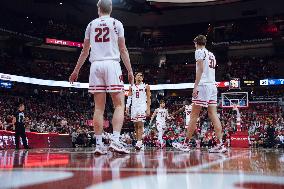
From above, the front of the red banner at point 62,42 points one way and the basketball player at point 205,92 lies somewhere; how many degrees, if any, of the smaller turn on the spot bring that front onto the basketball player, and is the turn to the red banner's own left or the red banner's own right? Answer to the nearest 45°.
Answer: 0° — it already faces them

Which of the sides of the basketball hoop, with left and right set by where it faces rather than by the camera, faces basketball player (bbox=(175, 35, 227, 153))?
front

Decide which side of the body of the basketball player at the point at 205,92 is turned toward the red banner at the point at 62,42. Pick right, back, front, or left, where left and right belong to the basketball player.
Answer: front

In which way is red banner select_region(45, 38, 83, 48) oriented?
toward the camera

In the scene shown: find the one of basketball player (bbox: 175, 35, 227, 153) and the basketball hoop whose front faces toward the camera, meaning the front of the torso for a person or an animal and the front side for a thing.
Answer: the basketball hoop

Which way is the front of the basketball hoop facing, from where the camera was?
facing the viewer

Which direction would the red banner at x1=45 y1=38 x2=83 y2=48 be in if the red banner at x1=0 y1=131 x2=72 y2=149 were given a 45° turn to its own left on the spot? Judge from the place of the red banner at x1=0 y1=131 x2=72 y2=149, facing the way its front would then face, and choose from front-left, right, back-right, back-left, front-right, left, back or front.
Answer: back-left

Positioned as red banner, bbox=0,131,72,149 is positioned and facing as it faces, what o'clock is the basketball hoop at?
The basketball hoop is roughly at 9 o'clock from the red banner.

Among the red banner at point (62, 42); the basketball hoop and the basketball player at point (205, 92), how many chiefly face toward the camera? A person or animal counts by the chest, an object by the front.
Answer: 2

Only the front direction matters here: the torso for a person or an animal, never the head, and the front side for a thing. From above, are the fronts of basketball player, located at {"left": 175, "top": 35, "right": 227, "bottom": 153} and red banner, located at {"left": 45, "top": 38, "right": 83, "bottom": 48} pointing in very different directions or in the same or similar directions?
very different directions

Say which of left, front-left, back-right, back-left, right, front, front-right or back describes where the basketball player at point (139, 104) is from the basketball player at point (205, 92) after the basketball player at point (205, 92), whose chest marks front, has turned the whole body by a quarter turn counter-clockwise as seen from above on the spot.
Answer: right

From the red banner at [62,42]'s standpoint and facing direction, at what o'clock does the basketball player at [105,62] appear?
The basketball player is roughly at 12 o'clock from the red banner.

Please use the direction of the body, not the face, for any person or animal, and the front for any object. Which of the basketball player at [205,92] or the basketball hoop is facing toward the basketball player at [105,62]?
the basketball hoop

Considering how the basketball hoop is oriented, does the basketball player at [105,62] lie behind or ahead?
ahead

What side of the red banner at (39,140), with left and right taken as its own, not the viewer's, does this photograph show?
front

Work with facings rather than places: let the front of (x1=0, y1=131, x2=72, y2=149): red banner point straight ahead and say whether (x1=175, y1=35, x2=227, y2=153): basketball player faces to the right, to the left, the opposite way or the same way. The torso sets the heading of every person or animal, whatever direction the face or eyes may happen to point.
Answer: the opposite way

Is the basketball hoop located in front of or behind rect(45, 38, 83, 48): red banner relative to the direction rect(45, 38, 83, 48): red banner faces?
in front

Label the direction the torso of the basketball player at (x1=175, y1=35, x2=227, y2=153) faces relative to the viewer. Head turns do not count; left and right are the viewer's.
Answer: facing away from the viewer and to the left of the viewer
